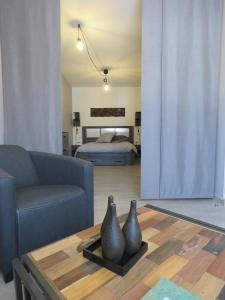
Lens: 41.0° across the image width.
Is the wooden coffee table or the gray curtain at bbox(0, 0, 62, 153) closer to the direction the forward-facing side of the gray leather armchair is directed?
the wooden coffee table

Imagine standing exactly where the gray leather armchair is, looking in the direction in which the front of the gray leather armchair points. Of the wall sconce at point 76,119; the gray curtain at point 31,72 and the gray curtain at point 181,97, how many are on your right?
0

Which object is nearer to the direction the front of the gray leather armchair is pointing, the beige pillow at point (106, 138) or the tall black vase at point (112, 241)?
the tall black vase

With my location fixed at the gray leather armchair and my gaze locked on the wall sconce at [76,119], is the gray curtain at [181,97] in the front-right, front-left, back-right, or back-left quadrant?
front-right

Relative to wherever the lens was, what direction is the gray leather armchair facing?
facing the viewer and to the right of the viewer

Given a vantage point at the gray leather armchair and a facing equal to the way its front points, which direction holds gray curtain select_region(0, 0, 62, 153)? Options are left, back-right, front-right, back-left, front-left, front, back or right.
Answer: back-left

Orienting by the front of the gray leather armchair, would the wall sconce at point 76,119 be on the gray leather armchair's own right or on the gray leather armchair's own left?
on the gray leather armchair's own left

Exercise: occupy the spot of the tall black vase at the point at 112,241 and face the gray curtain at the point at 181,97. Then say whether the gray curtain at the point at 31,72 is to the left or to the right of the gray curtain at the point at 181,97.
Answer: left

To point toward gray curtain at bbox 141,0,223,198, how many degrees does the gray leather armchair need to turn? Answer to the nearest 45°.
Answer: approximately 90° to its left

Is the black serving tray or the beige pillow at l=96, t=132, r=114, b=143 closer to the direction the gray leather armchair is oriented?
the black serving tray

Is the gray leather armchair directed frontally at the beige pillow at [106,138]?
no

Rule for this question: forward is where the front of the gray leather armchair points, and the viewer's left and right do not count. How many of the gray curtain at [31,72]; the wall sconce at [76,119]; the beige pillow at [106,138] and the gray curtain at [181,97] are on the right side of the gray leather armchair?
0
